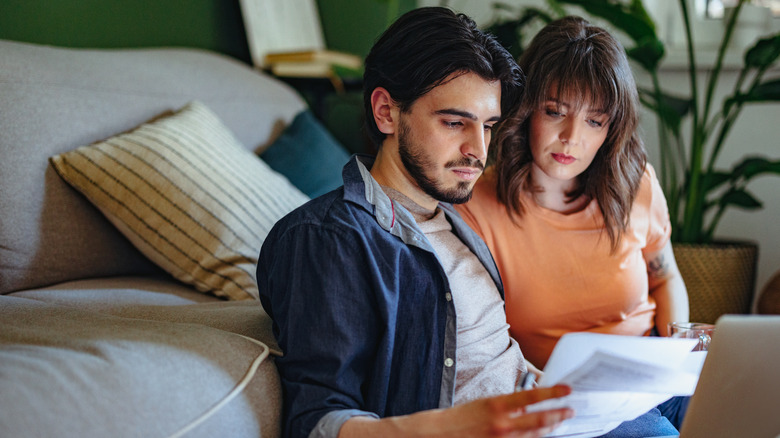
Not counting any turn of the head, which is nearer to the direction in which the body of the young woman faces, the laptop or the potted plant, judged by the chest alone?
the laptop

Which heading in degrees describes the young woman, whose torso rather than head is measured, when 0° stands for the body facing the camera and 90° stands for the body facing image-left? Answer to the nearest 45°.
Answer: approximately 0°

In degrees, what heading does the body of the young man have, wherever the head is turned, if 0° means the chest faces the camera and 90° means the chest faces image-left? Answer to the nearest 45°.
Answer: approximately 315°

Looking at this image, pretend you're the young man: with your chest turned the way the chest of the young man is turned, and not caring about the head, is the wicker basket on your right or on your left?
on your left
